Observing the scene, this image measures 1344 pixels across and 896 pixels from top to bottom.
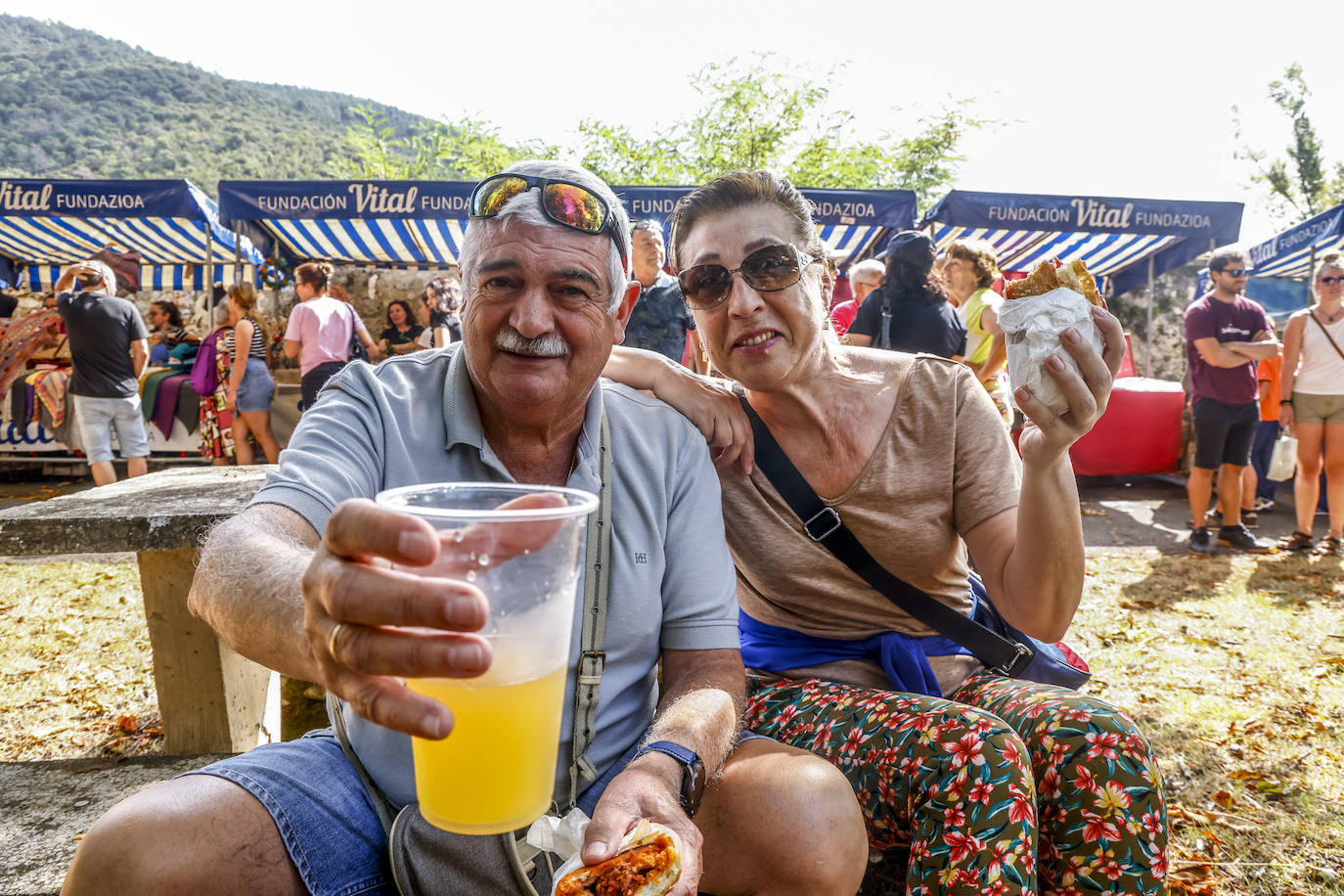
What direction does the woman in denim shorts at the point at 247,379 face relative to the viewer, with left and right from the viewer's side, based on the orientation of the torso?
facing to the left of the viewer

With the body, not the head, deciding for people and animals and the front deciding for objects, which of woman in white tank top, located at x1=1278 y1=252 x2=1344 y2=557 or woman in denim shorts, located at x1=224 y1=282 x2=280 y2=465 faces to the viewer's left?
woman in denim shorts, located at x1=224 y1=282 x2=280 y2=465

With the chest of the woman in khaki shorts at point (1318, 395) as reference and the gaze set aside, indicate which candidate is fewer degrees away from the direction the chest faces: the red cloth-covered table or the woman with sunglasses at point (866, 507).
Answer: the woman with sunglasses

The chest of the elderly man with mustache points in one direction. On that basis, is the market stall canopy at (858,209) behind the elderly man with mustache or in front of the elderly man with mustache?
behind

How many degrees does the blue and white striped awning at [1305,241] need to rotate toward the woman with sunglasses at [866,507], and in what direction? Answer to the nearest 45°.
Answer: approximately 45° to its left
